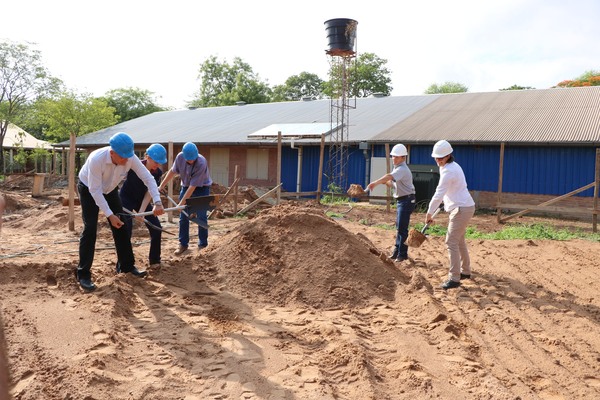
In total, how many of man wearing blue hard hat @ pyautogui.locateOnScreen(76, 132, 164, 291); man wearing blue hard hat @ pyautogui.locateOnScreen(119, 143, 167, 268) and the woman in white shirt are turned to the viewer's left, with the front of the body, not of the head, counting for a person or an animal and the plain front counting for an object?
1

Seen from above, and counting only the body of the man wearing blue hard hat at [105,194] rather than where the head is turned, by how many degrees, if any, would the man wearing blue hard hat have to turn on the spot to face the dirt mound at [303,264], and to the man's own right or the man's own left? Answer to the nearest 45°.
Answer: approximately 45° to the man's own left

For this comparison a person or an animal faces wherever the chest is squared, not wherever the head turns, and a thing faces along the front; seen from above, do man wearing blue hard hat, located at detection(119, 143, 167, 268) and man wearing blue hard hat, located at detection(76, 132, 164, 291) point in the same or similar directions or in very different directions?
same or similar directions

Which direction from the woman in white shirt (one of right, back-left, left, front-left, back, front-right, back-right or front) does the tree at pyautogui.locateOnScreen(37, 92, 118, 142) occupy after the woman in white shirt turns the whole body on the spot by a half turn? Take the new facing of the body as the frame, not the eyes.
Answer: back-left

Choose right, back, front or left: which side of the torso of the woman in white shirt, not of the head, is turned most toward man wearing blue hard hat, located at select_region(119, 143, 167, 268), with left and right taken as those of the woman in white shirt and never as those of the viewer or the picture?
front

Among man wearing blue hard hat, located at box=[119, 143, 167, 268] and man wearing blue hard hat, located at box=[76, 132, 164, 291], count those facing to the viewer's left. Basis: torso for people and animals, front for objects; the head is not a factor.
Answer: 0

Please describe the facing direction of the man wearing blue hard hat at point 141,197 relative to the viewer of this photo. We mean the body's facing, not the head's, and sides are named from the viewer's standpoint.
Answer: facing the viewer and to the right of the viewer

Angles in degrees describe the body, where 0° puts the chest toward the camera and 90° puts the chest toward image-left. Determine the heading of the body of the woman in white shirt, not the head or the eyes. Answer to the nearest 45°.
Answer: approximately 90°

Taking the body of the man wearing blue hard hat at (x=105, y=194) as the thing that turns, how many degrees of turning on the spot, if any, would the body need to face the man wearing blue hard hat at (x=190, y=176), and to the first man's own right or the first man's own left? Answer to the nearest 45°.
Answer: approximately 90° to the first man's own left

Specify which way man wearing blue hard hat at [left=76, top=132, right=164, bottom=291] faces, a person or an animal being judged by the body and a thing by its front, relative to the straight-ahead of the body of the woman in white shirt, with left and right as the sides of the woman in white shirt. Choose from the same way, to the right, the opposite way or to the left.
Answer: the opposite way

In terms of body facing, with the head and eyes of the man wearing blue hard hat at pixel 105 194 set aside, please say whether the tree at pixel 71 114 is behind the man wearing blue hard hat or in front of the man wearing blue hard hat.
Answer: behind

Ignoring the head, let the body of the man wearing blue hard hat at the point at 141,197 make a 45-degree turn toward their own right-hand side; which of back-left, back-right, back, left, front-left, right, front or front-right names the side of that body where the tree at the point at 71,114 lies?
back

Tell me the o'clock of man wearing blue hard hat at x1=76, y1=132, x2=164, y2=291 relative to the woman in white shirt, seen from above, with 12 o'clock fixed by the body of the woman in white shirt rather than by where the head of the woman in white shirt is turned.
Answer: The man wearing blue hard hat is roughly at 11 o'clock from the woman in white shirt.

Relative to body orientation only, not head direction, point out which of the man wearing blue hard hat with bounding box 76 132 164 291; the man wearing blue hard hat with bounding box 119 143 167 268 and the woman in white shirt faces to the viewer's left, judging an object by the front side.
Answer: the woman in white shirt

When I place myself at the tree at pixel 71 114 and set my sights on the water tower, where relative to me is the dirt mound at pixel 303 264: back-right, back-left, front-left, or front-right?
front-right

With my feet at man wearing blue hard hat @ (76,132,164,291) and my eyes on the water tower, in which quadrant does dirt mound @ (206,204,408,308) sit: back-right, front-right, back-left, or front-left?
front-right
